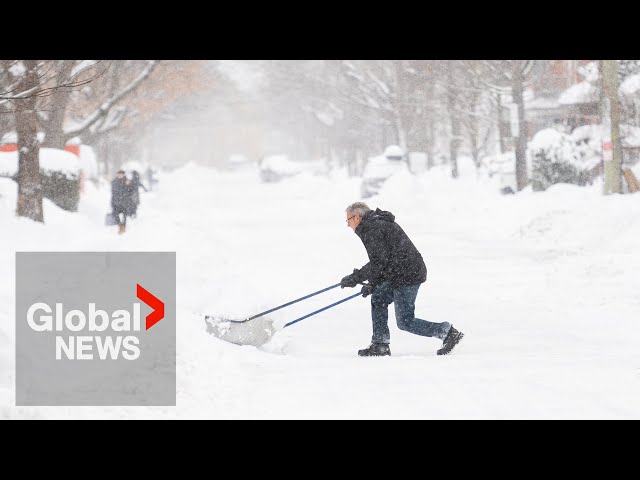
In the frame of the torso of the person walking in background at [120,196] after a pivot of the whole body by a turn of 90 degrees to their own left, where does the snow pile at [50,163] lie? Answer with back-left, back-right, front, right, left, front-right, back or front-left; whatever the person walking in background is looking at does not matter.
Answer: back-left

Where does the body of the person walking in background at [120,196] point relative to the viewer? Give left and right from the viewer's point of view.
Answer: facing the viewer

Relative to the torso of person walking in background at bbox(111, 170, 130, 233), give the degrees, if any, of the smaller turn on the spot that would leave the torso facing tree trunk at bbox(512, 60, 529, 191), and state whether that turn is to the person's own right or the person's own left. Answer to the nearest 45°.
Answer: approximately 90° to the person's own left

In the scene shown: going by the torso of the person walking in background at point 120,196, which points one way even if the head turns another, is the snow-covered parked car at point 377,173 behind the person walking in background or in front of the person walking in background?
behind

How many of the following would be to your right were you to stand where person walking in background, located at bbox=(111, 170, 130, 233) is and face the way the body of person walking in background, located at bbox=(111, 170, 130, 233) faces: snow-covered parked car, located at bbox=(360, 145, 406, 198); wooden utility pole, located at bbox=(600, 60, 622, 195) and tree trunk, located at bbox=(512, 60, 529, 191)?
0

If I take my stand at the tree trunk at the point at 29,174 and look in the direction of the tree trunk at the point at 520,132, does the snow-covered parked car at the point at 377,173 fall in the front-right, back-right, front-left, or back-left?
front-left

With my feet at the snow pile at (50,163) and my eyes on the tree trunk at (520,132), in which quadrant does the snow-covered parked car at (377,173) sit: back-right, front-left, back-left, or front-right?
front-left

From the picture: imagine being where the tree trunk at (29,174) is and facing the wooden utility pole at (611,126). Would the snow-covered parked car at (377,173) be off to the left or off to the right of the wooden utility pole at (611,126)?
left

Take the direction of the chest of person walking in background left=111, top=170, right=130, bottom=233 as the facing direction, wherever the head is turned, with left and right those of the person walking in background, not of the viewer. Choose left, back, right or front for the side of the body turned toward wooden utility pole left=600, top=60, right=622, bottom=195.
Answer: left
